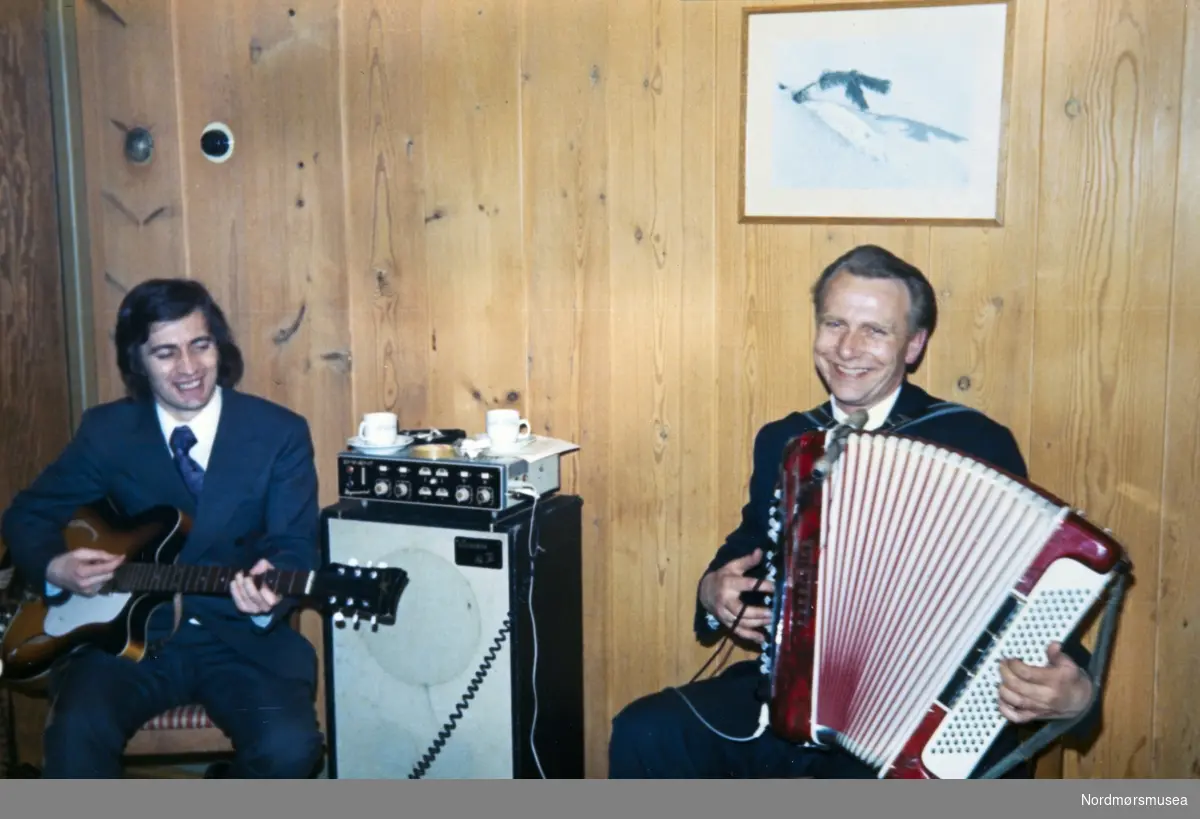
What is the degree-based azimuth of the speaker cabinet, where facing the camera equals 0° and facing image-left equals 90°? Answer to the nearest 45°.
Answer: approximately 45°

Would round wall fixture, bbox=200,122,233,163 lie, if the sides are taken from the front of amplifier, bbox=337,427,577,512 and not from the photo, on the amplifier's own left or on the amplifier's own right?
on the amplifier's own right

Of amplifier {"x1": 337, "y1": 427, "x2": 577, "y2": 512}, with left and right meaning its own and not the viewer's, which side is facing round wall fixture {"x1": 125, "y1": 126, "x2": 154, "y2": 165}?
right

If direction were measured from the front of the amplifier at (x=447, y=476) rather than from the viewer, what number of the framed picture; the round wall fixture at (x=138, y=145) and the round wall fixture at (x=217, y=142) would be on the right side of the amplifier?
2
